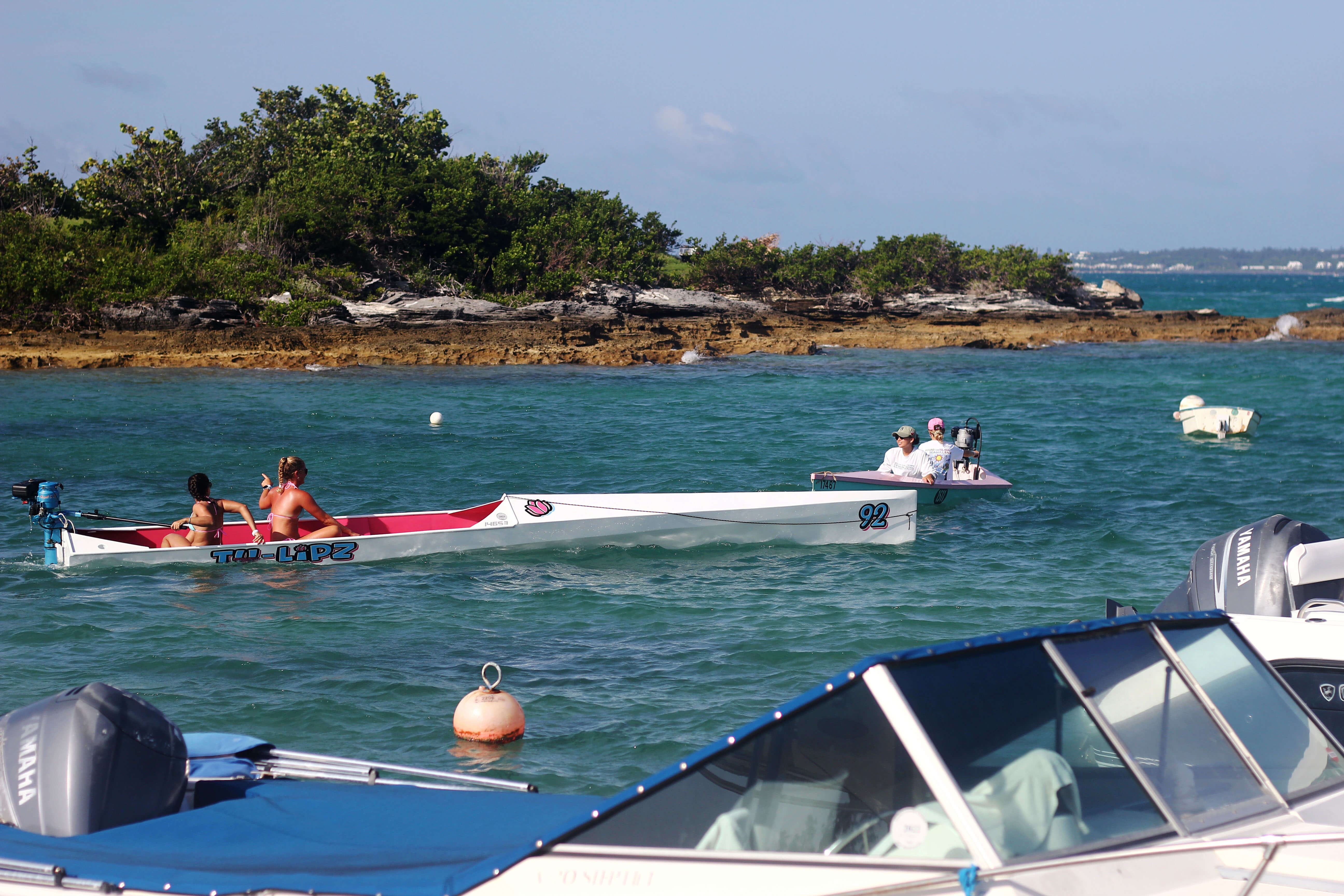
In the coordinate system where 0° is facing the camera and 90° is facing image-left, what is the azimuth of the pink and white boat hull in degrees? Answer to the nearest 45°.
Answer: approximately 270°

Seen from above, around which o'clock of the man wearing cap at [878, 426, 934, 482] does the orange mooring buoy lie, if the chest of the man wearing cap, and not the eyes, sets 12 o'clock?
The orange mooring buoy is roughly at 11 o'clock from the man wearing cap.

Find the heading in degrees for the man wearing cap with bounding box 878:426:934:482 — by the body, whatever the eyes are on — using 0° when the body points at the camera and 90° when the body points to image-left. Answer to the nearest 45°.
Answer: approximately 45°

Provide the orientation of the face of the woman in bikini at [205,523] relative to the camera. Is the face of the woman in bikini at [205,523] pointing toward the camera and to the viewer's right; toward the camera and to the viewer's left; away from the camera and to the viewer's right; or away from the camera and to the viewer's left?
away from the camera and to the viewer's right

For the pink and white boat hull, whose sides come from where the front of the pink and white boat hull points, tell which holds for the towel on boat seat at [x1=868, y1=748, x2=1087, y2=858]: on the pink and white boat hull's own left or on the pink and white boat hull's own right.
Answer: on the pink and white boat hull's own right

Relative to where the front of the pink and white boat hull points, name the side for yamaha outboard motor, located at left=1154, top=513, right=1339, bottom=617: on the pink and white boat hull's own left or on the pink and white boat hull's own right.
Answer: on the pink and white boat hull's own right

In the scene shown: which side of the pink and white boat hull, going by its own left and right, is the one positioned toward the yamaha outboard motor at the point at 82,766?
right

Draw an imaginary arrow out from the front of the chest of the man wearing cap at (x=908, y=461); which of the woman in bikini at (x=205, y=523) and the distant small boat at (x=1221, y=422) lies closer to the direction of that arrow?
the woman in bikini

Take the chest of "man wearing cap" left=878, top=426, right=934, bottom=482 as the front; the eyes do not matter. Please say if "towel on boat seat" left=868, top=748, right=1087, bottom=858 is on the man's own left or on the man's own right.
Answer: on the man's own left

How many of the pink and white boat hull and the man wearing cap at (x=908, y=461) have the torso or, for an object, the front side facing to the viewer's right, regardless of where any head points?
1

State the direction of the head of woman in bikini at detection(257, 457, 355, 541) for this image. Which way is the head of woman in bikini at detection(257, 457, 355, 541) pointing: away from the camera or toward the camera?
away from the camera
